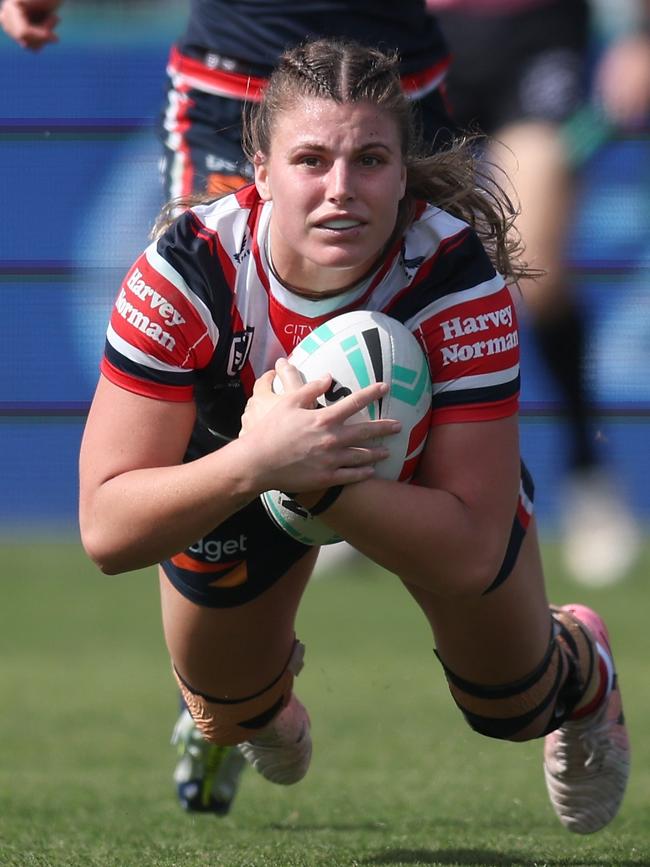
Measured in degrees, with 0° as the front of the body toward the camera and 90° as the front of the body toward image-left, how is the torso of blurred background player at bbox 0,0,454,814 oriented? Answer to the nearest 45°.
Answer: approximately 0°

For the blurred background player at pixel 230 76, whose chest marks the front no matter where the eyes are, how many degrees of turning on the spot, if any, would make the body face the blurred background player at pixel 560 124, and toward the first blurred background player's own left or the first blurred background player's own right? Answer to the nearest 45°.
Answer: approximately 135° to the first blurred background player's own left
